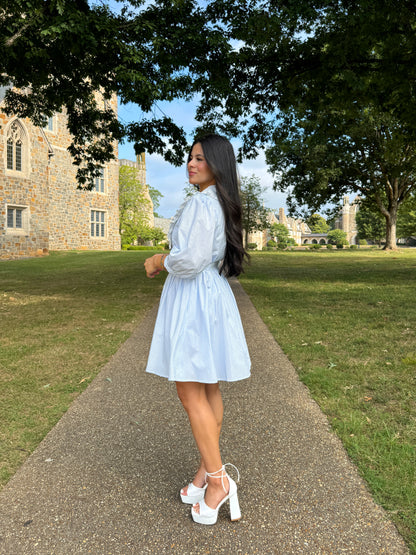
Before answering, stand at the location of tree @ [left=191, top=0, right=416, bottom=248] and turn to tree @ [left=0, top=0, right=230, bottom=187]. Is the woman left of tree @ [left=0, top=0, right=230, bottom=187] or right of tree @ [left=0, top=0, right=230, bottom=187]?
left

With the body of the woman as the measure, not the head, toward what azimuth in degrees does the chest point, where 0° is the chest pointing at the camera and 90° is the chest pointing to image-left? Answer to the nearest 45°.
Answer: approximately 90°

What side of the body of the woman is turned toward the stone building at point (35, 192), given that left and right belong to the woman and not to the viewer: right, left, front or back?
right

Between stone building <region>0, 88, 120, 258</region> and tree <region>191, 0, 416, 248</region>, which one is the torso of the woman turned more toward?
the stone building

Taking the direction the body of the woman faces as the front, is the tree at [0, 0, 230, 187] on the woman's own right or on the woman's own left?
on the woman's own right

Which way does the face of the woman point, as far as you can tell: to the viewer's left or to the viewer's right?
to the viewer's left

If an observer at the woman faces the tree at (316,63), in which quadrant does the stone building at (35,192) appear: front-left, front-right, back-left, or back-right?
front-left

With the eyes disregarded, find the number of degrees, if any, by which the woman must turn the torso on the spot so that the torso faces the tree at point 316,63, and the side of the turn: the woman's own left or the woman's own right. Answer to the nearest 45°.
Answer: approximately 90° to the woman's own right
